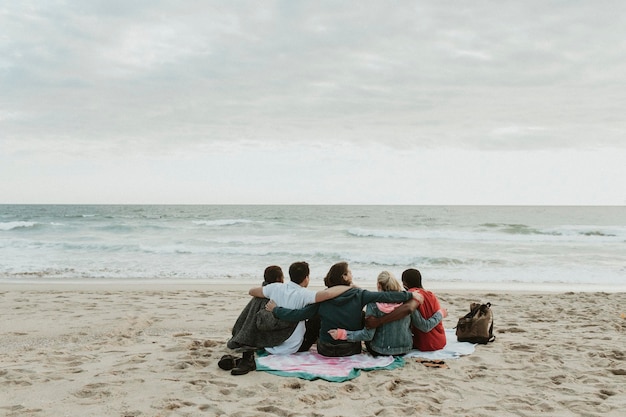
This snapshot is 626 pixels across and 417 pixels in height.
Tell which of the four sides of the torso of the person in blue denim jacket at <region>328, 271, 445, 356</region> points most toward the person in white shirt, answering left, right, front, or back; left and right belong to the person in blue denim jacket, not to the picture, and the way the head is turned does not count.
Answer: left

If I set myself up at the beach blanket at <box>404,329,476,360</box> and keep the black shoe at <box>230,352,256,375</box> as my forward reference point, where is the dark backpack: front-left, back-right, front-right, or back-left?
back-right

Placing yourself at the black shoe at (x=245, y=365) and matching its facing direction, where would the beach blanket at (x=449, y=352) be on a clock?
The beach blanket is roughly at 7 o'clock from the black shoe.

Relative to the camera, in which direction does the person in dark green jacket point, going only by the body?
away from the camera

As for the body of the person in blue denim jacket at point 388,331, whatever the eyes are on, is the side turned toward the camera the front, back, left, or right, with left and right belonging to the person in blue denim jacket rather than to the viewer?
back

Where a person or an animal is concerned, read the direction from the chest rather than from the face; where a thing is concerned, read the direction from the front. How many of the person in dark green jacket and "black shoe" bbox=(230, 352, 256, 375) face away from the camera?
1

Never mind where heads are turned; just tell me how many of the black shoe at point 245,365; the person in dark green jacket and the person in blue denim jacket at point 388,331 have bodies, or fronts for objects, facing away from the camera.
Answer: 2

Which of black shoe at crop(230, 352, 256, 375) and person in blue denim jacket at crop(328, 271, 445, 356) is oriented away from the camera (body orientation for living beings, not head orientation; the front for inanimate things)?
the person in blue denim jacket
